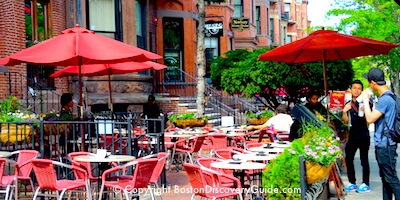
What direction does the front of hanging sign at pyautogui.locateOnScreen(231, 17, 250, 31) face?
toward the camera

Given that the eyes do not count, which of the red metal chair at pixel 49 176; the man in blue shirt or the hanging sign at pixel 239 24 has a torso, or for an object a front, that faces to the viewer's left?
the man in blue shirt

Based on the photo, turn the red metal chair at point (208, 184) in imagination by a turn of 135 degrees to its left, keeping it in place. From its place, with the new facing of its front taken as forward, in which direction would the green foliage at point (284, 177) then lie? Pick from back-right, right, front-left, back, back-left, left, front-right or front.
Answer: back

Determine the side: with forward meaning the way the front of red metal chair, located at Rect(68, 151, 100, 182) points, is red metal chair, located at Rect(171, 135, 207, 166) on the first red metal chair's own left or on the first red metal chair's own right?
on the first red metal chair's own left

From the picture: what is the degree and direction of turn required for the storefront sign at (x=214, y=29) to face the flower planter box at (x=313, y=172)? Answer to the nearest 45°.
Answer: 0° — it already faces it

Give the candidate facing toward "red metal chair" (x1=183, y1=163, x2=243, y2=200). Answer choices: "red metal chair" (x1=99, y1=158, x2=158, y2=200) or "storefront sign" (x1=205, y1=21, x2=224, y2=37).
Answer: the storefront sign

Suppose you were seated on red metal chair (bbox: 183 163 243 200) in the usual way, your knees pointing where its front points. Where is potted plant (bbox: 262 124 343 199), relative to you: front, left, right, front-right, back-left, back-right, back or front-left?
front-right

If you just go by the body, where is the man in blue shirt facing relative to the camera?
to the viewer's left

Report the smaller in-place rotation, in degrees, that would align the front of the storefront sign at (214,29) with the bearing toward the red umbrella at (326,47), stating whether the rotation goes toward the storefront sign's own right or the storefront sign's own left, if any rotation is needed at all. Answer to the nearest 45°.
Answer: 0° — it already faces it

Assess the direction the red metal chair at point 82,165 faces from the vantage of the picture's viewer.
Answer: facing the viewer and to the right of the viewer
